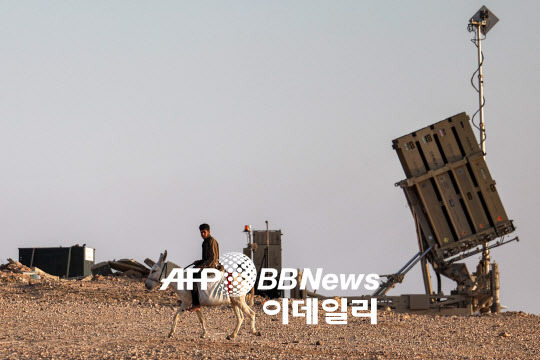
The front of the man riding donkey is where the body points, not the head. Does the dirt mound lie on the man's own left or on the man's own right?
on the man's own right

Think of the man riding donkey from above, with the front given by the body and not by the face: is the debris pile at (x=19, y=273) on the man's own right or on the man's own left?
on the man's own right

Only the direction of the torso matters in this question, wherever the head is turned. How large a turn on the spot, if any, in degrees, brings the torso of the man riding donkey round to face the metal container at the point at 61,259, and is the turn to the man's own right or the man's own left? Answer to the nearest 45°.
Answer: approximately 90° to the man's own right

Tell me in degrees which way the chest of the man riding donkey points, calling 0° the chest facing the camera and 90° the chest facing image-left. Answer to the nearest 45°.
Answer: approximately 90°

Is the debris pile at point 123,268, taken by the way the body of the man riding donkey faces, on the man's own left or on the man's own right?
on the man's own right
